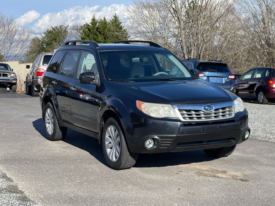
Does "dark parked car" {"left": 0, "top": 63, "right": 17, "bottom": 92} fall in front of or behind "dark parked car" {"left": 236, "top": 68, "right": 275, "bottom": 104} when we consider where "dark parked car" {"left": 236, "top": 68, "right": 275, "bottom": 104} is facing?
in front

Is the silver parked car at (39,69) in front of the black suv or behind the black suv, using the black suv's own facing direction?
behind

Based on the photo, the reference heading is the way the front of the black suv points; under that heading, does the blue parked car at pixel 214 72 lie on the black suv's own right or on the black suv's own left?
on the black suv's own left

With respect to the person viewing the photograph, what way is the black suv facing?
facing the viewer and to the right of the viewer

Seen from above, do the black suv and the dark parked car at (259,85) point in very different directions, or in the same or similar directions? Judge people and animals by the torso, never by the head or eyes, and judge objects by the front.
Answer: very different directions

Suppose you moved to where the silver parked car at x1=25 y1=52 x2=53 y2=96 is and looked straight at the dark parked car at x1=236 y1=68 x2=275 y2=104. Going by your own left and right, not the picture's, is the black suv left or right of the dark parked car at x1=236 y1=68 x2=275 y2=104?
right
